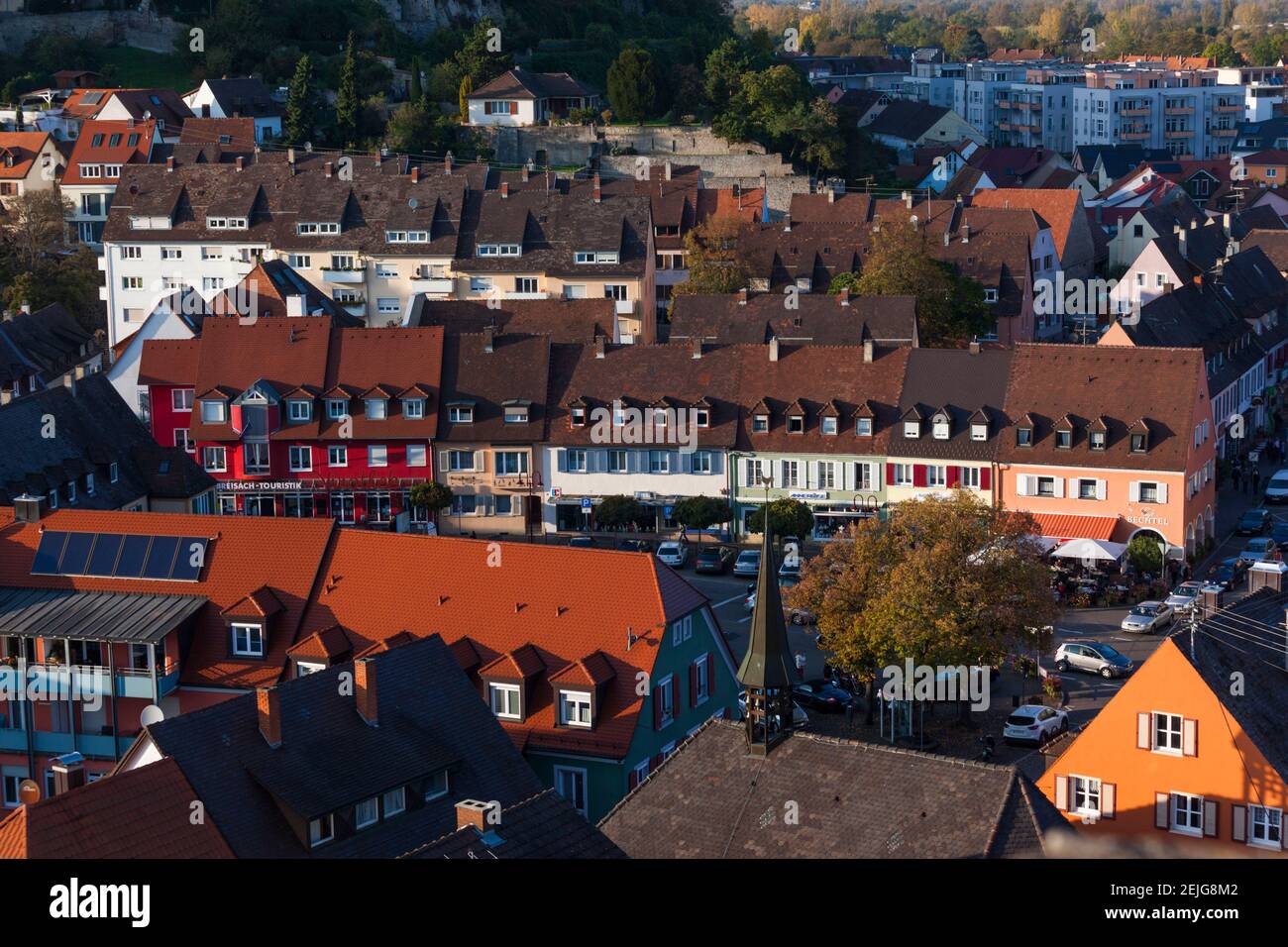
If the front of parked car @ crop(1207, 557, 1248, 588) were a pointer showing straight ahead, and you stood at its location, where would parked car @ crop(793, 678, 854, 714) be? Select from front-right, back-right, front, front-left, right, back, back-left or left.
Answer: front

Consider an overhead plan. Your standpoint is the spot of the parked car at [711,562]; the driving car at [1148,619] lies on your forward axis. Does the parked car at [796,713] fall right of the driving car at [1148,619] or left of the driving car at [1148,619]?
right

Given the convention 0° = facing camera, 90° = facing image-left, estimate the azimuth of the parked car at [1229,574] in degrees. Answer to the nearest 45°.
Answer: approximately 45°

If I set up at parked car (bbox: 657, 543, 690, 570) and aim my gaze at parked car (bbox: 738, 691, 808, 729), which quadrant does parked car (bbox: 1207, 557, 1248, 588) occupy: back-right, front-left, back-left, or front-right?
front-left

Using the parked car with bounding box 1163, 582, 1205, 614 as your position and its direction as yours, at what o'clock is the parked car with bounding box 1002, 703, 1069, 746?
the parked car with bounding box 1002, 703, 1069, 746 is roughly at 11 o'clock from the parked car with bounding box 1163, 582, 1205, 614.

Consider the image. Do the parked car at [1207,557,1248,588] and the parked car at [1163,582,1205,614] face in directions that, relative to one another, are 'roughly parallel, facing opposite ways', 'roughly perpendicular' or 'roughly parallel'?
roughly parallel

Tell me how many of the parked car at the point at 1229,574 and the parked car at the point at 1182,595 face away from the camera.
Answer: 0

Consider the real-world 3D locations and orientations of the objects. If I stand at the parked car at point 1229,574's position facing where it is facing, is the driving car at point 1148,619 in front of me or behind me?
in front

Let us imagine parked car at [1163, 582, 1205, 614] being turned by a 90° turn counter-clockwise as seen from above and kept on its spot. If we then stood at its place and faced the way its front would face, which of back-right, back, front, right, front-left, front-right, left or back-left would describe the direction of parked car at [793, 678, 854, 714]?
right

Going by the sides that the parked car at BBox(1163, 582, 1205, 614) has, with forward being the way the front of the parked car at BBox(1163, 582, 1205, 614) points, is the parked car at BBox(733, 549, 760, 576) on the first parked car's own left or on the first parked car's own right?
on the first parked car's own right
